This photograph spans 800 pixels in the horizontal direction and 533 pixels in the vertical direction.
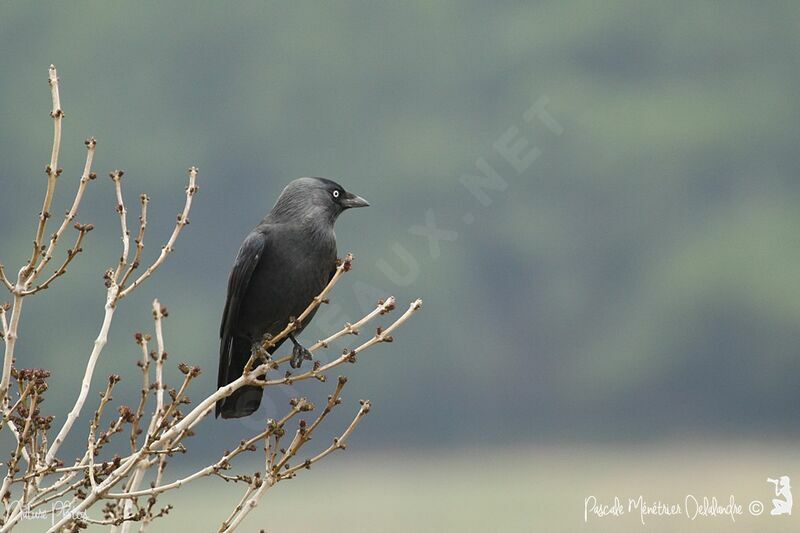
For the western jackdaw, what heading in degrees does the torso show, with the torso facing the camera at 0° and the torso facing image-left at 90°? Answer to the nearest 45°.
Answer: approximately 315°
